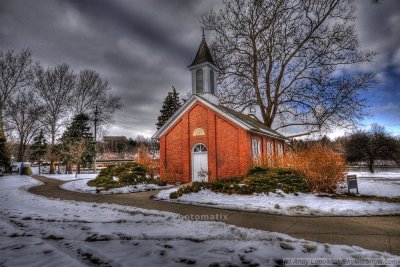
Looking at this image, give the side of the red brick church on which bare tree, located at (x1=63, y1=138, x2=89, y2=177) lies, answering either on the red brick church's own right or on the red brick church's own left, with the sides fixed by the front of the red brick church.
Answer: on the red brick church's own right

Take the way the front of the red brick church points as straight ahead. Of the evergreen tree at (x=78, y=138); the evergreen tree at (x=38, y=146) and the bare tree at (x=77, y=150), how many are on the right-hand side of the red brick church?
3

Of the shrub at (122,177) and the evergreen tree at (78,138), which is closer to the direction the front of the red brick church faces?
the shrub

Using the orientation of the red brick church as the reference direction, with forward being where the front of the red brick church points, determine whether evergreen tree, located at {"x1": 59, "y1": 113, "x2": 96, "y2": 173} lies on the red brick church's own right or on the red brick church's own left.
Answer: on the red brick church's own right

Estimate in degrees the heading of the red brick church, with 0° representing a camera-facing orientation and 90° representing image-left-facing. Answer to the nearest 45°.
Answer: approximately 45°

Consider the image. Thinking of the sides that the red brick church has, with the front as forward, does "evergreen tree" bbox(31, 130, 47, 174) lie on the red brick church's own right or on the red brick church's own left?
on the red brick church's own right

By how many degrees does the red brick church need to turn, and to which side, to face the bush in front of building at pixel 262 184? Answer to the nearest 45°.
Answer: approximately 90° to its left
